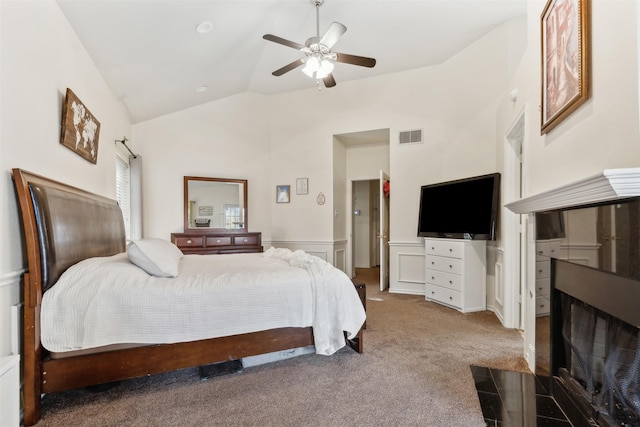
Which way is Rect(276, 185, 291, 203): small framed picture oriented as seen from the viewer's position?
toward the camera

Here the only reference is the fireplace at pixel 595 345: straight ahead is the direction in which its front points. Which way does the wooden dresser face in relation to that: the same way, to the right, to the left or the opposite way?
to the left

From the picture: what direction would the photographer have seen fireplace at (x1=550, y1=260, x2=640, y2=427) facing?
facing the viewer and to the left of the viewer

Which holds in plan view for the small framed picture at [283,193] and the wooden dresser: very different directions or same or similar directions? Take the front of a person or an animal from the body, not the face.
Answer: same or similar directions

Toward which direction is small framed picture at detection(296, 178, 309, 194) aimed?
toward the camera

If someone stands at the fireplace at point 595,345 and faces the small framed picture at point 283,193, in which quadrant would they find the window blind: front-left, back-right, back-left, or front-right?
front-left

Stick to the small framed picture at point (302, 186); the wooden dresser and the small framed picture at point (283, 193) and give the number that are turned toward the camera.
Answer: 3

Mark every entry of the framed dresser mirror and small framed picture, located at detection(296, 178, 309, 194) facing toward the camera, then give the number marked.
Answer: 2

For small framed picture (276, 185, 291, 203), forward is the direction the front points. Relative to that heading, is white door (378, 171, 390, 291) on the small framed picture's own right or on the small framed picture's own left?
on the small framed picture's own left

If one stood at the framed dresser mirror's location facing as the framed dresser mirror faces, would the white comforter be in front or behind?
in front

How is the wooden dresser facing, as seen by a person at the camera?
facing the viewer

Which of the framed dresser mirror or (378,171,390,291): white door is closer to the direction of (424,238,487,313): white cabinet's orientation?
the framed dresser mirror

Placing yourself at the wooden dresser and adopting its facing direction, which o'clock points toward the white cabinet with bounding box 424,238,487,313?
The white cabinet is roughly at 10 o'clock from the wooden dresser.
